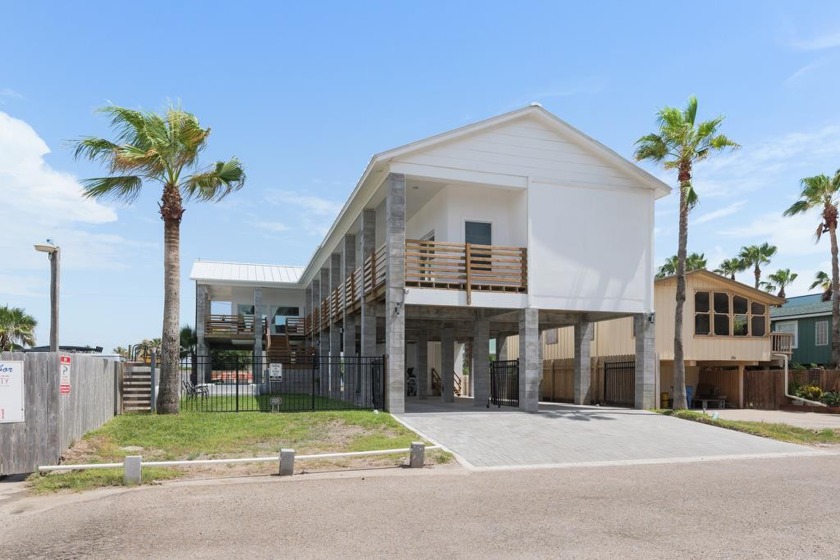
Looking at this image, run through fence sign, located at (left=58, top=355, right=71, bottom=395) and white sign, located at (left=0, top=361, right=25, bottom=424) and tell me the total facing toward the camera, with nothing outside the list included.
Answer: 2

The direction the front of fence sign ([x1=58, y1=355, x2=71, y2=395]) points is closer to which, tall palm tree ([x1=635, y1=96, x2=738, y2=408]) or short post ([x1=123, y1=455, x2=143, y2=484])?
the short post

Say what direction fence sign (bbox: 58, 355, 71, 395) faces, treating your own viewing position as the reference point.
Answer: facing the viewer

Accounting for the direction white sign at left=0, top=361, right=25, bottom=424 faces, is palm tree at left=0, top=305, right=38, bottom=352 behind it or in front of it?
behind

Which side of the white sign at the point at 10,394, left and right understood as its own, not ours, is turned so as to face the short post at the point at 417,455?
left

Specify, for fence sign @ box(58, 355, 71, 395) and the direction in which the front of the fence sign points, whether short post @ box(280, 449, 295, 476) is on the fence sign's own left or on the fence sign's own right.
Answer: on the fence sign's own left

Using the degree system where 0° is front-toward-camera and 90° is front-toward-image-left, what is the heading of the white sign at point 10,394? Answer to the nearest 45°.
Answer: approximately 0°
